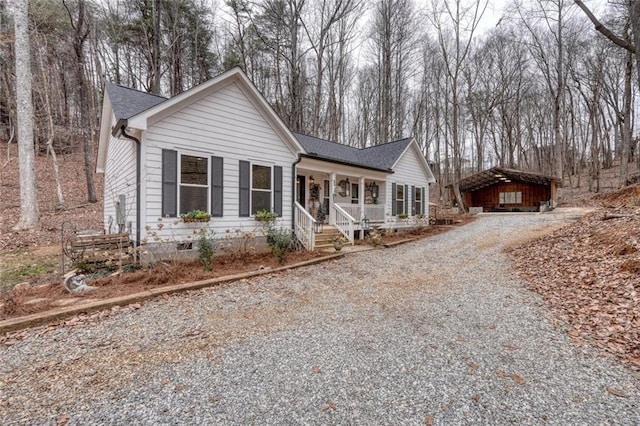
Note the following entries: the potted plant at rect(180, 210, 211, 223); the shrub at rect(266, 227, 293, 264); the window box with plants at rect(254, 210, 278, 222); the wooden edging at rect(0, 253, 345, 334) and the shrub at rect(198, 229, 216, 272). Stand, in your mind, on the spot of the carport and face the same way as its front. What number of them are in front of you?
5

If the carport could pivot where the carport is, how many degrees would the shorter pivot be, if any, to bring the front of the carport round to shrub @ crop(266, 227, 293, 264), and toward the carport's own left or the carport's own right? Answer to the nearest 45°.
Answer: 0° — it already faces it

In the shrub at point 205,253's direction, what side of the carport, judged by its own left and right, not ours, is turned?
front

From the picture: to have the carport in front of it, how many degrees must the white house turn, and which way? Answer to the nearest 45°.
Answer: approximately 90° to its left

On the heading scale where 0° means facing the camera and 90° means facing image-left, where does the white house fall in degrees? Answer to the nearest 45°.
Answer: approximately 315°

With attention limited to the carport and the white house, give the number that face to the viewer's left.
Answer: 0

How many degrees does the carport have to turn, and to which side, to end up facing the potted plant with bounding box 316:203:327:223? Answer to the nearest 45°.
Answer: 0° — it already faces it

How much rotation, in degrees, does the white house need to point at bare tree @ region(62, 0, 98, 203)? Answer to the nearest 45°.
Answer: approximately 180°

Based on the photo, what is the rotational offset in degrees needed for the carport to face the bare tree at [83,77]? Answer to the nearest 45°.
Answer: approximately 45° to its right

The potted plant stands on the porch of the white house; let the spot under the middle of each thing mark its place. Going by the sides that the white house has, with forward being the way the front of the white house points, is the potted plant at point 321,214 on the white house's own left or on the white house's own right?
on the white house's own left

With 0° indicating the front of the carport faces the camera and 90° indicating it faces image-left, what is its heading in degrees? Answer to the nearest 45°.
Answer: approximately 0°
